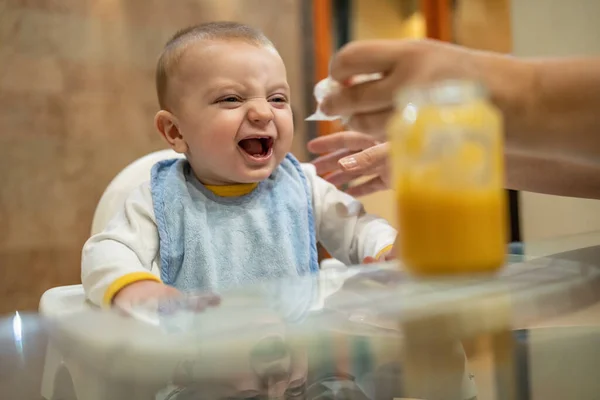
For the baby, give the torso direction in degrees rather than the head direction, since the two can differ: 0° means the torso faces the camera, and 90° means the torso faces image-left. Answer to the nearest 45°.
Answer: approximately 315°
